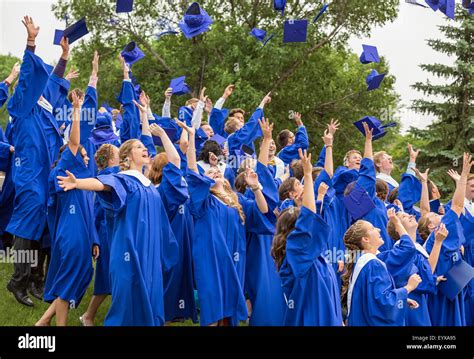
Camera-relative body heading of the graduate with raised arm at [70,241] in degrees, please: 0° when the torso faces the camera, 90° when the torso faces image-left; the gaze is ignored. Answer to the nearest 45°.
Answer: approximately 270°

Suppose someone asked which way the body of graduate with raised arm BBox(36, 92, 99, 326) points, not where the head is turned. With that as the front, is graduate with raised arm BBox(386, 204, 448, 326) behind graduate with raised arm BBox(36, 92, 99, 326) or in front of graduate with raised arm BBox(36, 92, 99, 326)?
in front

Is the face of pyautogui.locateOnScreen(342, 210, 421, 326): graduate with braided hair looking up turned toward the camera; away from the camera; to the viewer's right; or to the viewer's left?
to the viewer's right

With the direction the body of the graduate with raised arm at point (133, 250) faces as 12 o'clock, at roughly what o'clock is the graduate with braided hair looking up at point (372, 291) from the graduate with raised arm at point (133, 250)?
the graduate with braided hair looking up at point (372, 291) is roughly at 11 o'clock from the graduate with raised arm at point (133, 250).

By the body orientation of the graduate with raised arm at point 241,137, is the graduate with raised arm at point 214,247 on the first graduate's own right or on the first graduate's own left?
on the first graduate's own right

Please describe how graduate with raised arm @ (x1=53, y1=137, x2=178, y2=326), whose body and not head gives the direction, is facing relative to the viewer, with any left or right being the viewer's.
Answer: facing the viewer and to the right of the viewer

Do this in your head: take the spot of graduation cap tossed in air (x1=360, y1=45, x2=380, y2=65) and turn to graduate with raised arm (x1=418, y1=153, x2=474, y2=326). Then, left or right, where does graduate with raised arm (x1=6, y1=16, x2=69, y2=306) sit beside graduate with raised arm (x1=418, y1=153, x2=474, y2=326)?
right
